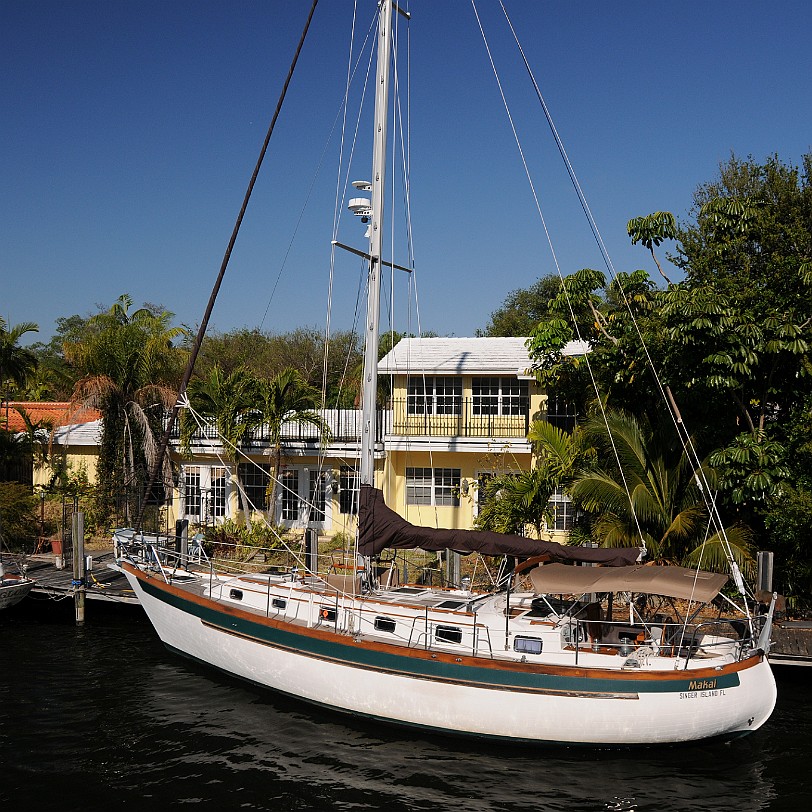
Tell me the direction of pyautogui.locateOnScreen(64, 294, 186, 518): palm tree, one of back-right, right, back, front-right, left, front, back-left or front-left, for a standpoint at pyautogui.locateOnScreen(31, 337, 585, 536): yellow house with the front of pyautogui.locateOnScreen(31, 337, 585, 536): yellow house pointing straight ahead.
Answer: right

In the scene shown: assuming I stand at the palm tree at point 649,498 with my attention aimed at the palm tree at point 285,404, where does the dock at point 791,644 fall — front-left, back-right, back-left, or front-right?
back-left

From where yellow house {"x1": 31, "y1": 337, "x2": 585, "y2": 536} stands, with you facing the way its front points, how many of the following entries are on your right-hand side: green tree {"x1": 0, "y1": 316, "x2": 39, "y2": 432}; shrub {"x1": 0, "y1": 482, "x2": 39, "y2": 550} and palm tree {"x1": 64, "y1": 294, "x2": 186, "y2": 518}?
3

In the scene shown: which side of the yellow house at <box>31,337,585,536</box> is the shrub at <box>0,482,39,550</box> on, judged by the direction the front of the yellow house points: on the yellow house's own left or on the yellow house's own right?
on the yellow house's own right

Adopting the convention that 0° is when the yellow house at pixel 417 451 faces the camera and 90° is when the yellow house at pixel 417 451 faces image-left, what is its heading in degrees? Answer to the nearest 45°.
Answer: approximately 0°

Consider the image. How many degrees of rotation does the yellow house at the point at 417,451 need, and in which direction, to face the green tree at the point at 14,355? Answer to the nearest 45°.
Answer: approximately 90° to its right

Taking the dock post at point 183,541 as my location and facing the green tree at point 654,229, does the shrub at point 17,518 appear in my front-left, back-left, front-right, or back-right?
back-left

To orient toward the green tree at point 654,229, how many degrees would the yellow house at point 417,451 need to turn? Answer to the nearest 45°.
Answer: approximately 45° to its left

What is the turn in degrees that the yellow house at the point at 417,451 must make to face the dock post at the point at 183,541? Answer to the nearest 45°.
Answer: approximately 45° to its right
